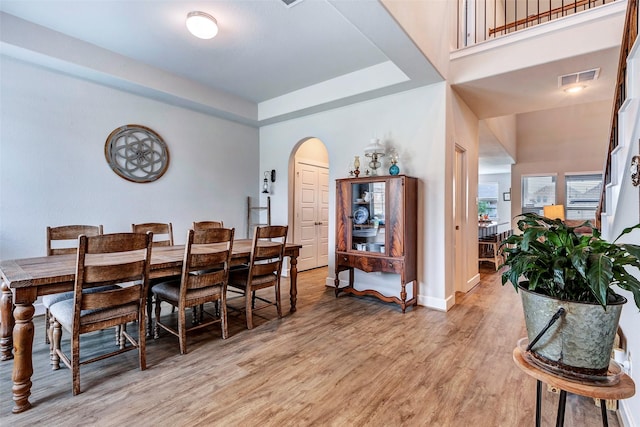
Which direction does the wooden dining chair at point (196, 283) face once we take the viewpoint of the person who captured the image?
facing away from the viewer and to the left of the viewer

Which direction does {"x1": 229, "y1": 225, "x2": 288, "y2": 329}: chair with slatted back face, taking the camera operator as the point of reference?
facing away from the viewer and to the left of the viewer

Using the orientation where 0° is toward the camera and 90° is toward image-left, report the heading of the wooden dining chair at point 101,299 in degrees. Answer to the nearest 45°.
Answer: approximately 135°

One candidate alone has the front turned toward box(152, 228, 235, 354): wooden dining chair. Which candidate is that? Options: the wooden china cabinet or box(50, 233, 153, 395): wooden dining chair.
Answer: the wooden china cabinet

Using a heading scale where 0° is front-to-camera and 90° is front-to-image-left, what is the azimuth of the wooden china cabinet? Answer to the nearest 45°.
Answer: approximately 45°

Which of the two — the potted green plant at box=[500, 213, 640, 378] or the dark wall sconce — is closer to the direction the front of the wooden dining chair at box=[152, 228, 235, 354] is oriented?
the dark wall sconce

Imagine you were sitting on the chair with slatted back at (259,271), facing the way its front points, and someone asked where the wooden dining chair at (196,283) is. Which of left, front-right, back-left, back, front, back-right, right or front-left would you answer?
left

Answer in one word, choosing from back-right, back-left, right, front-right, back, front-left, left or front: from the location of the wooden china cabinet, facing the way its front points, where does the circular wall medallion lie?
front-right

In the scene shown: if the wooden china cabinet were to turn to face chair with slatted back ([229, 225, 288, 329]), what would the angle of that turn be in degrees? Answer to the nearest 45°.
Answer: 0° — it already faces it

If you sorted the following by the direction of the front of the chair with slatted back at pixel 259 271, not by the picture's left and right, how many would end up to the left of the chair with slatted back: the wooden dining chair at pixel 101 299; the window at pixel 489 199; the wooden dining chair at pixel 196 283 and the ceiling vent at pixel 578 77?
2
